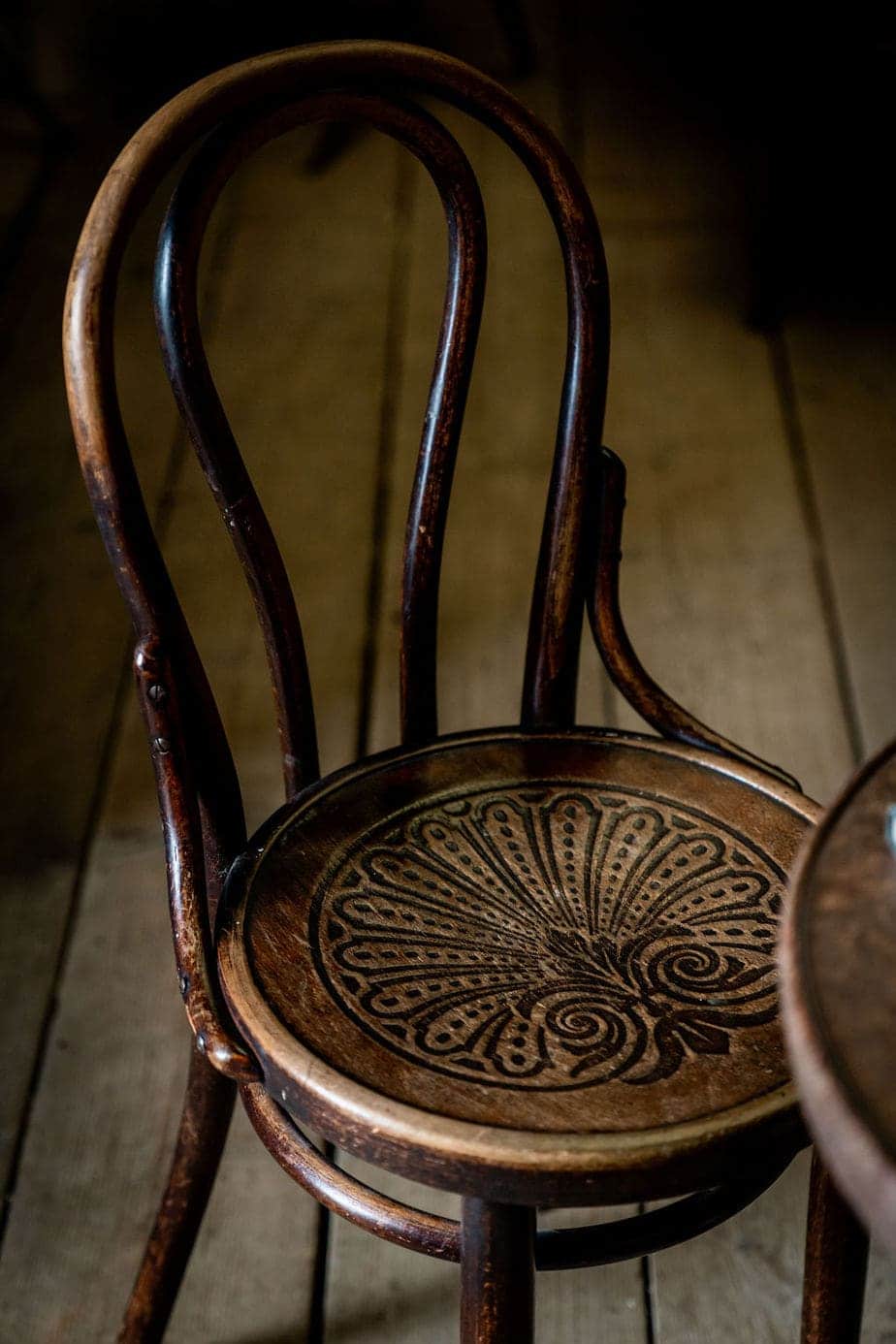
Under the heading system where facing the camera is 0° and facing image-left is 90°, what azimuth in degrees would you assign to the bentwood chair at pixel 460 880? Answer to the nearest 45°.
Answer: approximately 315°
